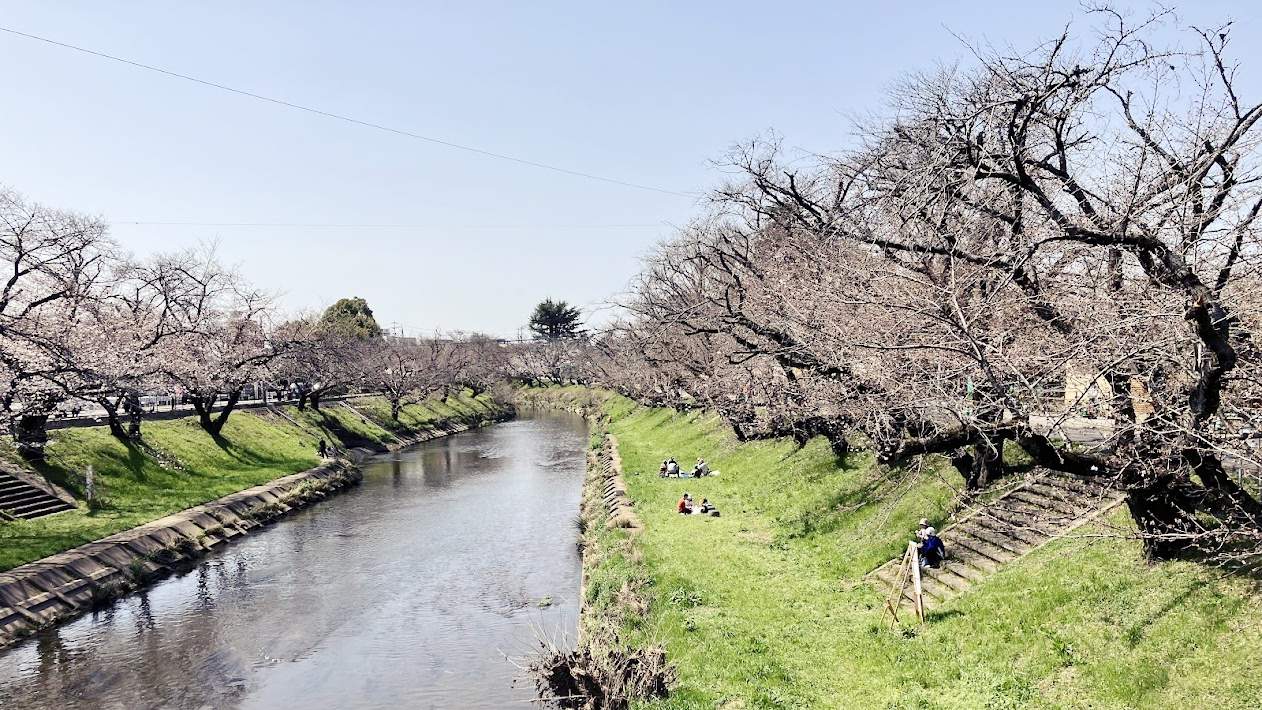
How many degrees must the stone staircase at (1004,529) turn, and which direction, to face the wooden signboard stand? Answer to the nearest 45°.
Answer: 0° — it already faces it

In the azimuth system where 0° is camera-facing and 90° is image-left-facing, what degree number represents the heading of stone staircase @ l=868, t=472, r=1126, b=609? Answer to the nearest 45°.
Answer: approximately 45°

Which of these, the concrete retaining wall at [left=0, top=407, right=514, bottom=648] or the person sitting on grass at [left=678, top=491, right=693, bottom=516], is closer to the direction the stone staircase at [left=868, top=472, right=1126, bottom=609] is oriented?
the concrete retaining wall

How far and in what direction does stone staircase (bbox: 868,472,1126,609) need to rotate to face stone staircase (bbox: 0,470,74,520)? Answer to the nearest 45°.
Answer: approximately 45° to its right

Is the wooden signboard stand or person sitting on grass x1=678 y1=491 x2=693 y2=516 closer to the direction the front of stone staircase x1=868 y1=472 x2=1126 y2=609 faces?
the wooden signboard stand

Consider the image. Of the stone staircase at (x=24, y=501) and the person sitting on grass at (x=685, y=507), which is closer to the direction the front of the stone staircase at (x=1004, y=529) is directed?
the stone staircase

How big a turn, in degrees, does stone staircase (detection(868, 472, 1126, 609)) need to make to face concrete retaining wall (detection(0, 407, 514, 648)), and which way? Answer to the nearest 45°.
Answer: approximately 45° to its right

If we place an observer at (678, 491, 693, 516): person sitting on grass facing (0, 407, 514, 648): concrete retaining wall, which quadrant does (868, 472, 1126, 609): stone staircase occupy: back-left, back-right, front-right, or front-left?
back-left
